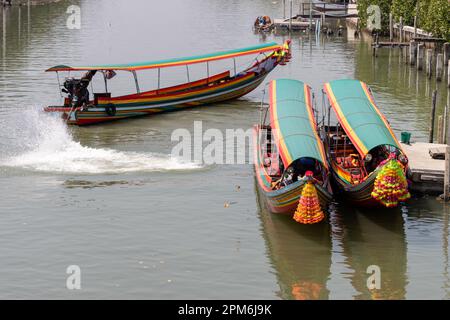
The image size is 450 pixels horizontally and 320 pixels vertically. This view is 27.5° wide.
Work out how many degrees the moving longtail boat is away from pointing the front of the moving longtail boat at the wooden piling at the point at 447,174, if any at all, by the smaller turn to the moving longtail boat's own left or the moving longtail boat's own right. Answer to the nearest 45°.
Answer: approximately 90° to the moving longtail boat's own right

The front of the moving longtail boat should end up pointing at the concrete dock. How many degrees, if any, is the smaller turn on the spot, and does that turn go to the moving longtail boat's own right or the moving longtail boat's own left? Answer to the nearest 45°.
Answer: approximately 90° to the moving longtail boat's own right

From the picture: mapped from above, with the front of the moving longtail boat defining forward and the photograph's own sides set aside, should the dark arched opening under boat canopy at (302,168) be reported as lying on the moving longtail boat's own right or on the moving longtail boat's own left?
on the moving longtail boat's own right

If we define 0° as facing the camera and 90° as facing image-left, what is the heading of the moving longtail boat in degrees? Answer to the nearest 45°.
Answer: approximately 225°

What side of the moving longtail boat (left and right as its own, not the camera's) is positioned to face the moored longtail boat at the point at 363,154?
right
